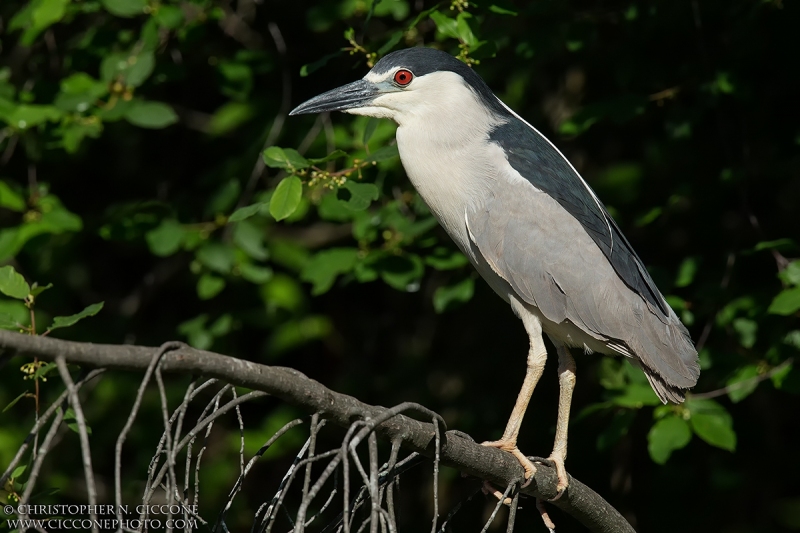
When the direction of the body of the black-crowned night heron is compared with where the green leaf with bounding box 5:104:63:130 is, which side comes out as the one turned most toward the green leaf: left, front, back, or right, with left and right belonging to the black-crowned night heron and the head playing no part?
front

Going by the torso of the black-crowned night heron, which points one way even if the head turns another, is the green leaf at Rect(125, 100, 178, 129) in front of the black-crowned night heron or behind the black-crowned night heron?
in front

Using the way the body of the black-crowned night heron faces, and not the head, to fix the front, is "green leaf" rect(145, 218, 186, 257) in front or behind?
in front

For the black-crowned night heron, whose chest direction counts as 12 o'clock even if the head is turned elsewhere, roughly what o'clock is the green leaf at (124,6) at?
The green leaf is roughly at 1 o'clock from the black-crowned night heron.

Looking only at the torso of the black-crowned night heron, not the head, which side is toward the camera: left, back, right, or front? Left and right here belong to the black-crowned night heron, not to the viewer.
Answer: left
